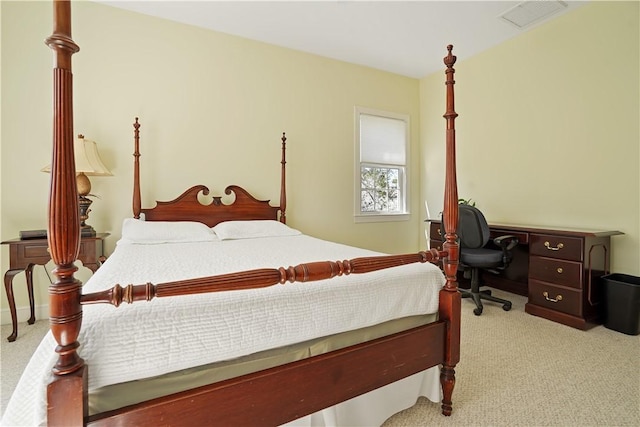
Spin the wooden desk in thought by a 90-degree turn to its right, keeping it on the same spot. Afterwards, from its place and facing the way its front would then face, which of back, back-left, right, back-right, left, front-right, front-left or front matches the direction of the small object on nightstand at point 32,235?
left

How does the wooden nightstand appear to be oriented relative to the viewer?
toward the camera

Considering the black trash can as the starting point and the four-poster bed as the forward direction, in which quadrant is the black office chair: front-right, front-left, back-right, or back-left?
front-right

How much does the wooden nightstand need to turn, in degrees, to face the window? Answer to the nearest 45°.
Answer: approximately 90° to its left

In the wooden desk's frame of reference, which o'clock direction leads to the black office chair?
The black office chair is roughly at 1 o'clock from the wooden desk.

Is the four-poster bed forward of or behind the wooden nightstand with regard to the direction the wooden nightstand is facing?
forward

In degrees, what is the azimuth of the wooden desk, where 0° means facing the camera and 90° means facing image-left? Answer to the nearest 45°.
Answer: approximately 45°

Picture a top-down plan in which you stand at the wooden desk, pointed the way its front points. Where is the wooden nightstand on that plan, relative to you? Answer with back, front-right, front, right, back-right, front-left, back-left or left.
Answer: front

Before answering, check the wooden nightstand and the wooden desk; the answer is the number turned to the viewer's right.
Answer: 0

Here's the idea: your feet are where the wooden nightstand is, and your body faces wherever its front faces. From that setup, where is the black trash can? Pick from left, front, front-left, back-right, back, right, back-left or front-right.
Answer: front-left

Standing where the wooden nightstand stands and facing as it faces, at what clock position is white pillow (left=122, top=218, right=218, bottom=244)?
The white pillow is roughly at 10 o'clock from the wooden nightstand.

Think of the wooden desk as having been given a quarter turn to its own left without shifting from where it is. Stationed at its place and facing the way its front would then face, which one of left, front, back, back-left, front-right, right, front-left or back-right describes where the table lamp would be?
right
